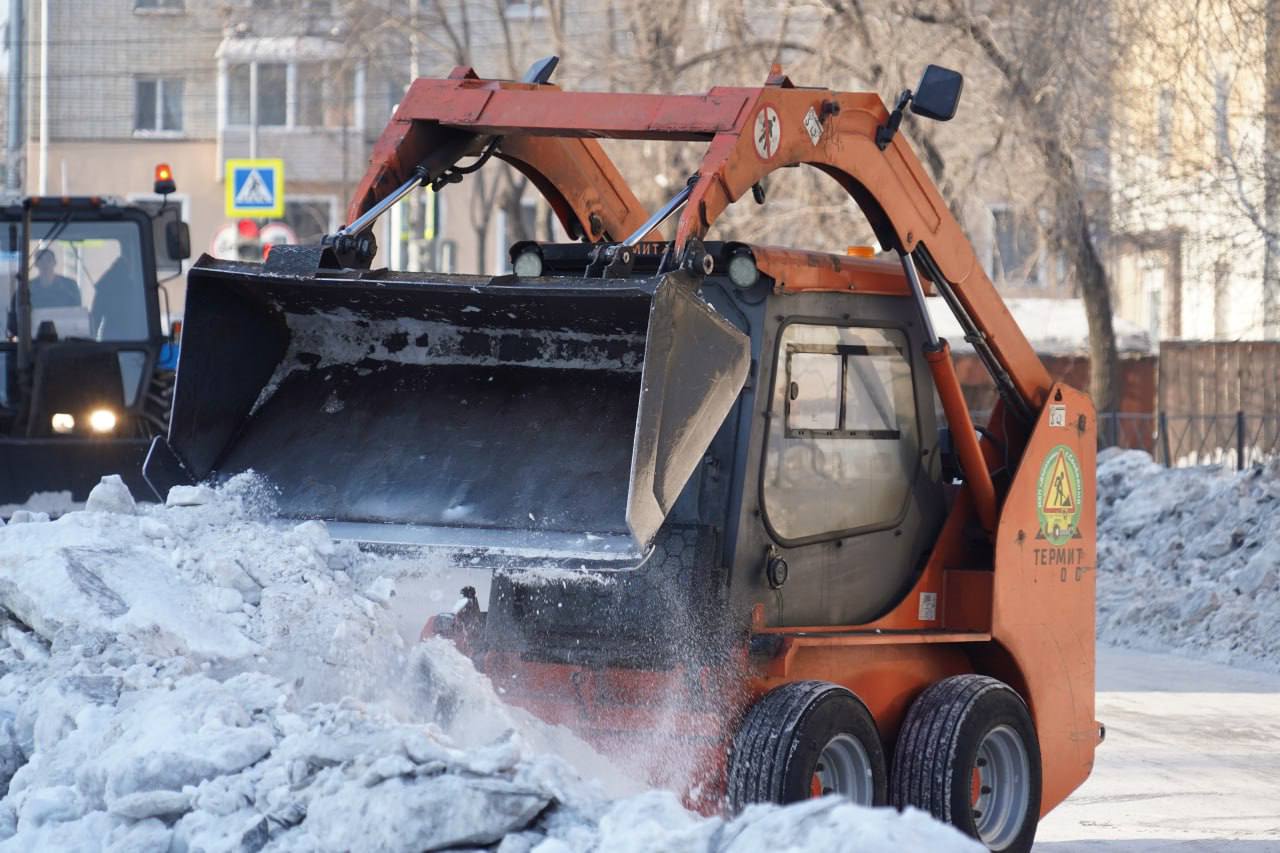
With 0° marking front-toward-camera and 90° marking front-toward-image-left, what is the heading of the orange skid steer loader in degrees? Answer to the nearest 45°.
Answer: approximately 45°

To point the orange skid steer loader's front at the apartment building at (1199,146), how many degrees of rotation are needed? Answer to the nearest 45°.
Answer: approximately 180°

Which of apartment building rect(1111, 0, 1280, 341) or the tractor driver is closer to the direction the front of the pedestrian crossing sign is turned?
the tractor driver

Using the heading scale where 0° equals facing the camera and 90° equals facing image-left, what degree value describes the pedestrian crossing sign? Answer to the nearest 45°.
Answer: approximately 0°

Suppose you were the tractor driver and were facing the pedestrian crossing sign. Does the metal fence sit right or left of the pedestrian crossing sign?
right

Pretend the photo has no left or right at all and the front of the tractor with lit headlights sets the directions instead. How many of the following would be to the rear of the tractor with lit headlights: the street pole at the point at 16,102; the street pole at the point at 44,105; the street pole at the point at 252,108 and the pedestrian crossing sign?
4

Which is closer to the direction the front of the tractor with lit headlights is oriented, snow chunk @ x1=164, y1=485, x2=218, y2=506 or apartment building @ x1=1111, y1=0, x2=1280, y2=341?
the snow chunk

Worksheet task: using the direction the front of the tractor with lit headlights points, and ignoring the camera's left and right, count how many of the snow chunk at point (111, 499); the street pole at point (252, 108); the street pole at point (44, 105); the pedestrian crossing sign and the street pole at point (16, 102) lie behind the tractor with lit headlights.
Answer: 4

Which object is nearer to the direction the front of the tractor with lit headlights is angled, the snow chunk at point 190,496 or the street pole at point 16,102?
the snow chunk

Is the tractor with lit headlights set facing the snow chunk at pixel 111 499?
yes

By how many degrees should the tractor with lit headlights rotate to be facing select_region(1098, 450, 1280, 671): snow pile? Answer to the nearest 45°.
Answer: approximately 90° to its left

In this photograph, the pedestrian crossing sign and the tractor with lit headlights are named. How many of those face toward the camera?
2

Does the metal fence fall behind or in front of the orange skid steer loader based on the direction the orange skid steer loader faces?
behind
